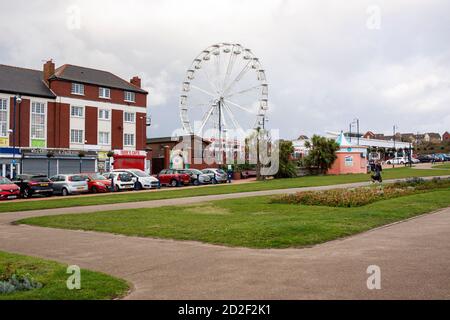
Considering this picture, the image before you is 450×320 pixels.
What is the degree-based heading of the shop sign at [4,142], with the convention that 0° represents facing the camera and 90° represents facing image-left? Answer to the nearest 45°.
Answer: approximately 0°

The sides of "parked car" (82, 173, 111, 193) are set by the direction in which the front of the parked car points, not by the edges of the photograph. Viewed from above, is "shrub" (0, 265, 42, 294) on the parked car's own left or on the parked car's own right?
on the parked car's own right

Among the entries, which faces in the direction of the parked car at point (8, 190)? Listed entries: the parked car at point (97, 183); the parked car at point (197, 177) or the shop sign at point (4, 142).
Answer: the shop sign

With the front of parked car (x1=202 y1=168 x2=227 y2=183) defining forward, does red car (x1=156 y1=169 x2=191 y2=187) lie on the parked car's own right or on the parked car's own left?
on the parked car's own right
